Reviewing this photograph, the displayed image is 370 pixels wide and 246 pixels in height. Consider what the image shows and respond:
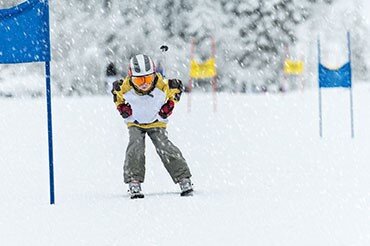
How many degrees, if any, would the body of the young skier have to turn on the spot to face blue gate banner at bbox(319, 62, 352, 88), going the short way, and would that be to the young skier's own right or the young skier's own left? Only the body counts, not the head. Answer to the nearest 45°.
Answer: approximately 135° to the young skier's own left

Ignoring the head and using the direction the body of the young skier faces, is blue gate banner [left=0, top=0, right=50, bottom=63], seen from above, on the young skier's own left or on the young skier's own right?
on the young skier's own right

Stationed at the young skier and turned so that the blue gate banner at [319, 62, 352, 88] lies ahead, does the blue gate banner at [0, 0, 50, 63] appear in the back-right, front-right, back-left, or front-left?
back-left

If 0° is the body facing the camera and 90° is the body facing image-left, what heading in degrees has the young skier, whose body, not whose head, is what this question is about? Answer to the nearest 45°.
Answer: approximately 0°

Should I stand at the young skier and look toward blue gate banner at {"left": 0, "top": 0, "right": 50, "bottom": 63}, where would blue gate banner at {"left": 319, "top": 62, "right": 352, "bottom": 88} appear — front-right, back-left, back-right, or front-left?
back-right
